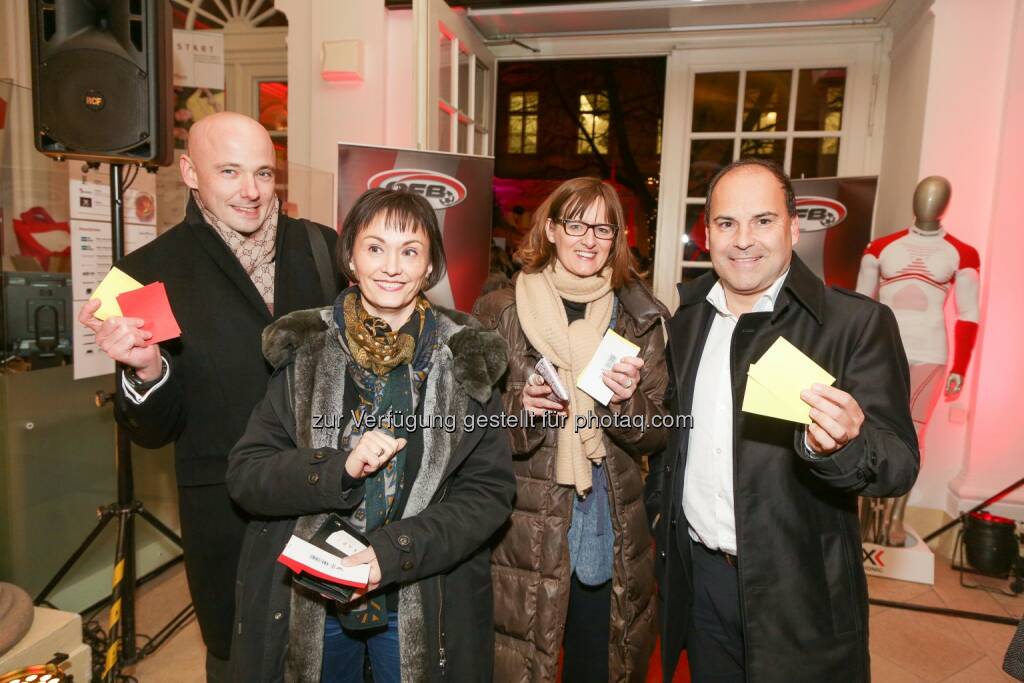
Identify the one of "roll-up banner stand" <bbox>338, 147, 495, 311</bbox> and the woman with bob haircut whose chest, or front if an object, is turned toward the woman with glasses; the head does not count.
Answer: the roll-up banner stand

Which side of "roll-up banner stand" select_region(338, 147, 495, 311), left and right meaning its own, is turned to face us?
front

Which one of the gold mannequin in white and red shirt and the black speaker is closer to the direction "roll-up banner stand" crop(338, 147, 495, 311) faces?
the black speaker

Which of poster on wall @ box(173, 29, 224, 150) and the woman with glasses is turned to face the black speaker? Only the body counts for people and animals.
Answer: the poster on wall

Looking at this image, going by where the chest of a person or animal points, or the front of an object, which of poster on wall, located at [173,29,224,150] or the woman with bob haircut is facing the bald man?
the poster on wall

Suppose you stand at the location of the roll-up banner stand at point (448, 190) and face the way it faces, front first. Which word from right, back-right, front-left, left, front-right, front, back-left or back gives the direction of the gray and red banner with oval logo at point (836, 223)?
left

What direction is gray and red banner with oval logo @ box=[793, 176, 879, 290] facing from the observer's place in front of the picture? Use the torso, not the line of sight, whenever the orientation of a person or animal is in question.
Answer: facing the viewer

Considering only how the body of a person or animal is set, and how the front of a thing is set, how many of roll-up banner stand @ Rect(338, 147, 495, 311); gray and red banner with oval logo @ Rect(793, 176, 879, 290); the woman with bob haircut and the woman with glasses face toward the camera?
4

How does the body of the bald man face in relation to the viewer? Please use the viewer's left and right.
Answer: facing the viewer and to the right of the viewer
